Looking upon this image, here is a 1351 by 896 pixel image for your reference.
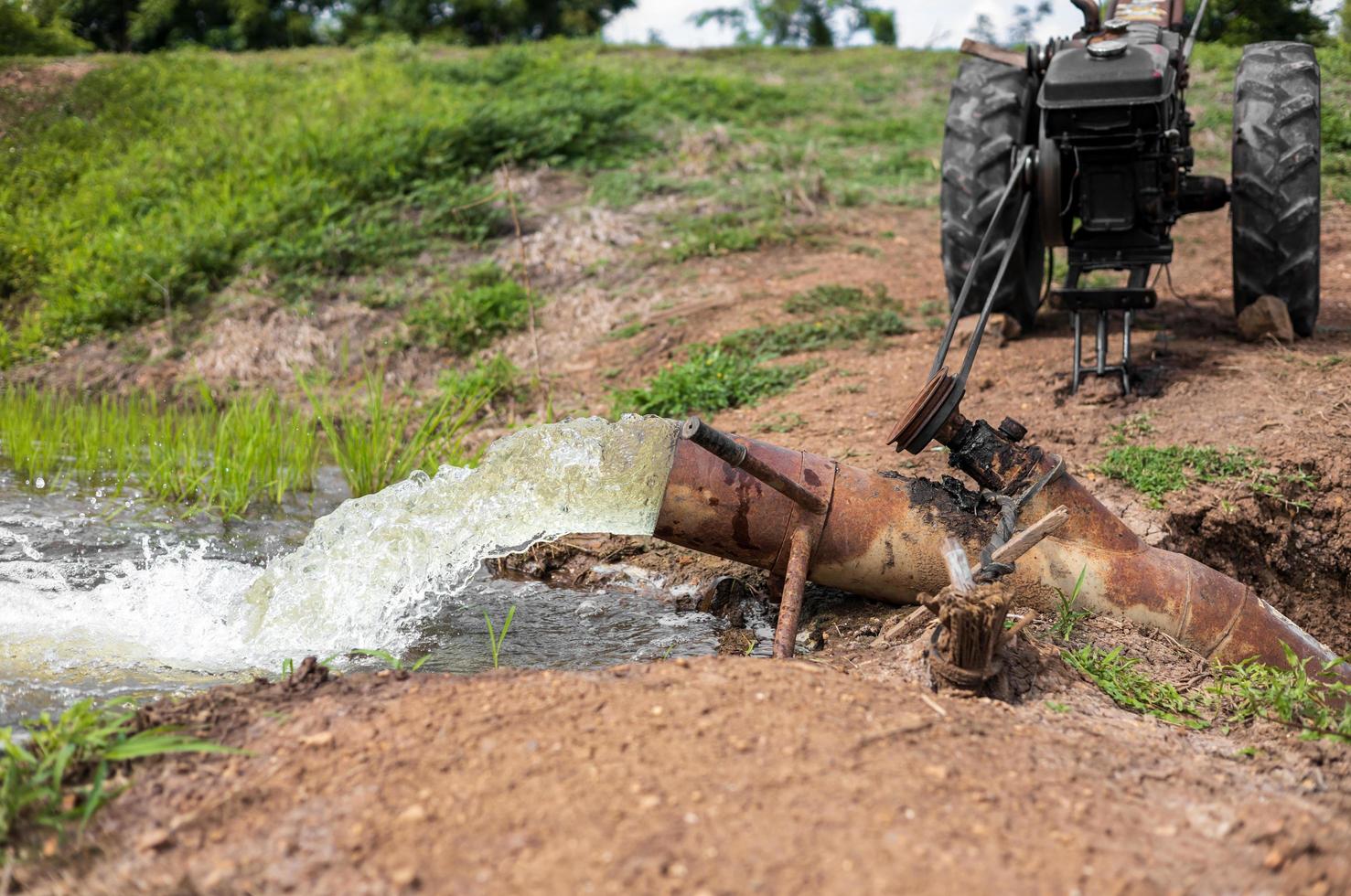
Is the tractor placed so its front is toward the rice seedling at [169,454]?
no

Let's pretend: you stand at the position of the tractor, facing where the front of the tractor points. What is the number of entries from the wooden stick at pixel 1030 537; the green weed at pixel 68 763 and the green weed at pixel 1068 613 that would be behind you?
0

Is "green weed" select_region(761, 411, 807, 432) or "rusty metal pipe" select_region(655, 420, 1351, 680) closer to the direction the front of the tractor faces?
the rusty metal pipe

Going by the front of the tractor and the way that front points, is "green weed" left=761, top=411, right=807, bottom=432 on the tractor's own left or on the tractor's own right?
on the tractor's own right

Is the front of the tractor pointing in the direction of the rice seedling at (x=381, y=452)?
no

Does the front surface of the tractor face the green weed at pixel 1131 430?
yes

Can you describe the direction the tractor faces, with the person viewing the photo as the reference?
facing the viewer

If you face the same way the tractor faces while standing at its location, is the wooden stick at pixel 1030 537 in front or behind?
in front

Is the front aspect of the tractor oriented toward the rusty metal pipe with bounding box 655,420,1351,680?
yes

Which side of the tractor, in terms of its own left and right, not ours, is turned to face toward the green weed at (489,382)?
right

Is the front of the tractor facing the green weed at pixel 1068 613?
yes
